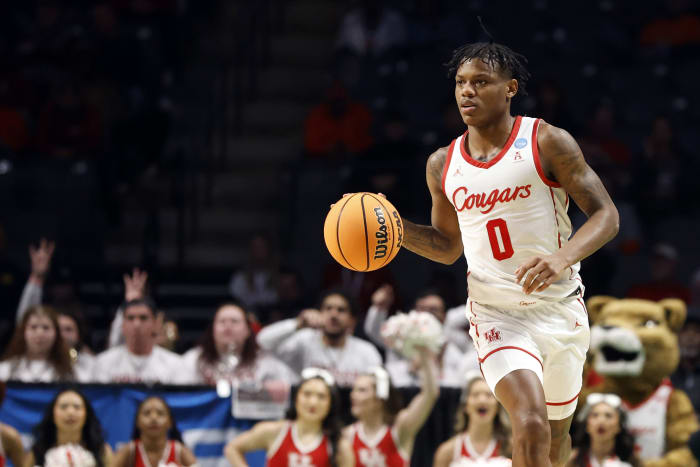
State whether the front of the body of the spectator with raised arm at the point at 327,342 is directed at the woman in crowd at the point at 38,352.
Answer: no

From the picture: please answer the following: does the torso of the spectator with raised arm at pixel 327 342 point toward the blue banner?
no

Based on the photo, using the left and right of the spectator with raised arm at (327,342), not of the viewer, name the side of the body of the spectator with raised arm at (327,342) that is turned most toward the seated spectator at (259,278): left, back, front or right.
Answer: back

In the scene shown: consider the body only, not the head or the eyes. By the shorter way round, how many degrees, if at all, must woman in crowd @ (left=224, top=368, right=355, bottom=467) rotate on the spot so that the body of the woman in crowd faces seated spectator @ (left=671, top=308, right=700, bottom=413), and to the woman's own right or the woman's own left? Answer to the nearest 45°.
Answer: approximately 90° to the woman's own left

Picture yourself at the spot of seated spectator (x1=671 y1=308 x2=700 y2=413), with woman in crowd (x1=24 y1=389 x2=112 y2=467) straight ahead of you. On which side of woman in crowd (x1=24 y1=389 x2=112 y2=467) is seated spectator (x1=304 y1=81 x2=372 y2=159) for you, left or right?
right

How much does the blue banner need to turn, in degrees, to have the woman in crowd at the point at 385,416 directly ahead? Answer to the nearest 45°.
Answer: approximately 90° to its left

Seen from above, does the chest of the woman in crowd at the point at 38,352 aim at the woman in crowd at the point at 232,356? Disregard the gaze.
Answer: no

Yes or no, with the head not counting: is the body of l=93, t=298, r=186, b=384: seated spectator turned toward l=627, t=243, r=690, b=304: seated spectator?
no

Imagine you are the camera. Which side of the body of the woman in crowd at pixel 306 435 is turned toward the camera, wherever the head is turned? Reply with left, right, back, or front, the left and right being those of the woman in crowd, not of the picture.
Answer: front

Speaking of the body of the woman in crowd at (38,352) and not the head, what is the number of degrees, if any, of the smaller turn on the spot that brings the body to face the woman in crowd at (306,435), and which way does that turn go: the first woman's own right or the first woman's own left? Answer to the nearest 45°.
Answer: approximately 45° to the first woman's own left

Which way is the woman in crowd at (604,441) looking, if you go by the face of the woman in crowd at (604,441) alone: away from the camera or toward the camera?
toward the camera

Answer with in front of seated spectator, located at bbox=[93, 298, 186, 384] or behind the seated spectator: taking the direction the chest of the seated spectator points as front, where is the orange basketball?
in front

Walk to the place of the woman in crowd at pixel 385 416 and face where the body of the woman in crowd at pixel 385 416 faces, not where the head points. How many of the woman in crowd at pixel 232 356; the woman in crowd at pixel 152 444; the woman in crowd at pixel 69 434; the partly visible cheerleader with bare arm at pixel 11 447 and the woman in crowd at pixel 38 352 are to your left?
0

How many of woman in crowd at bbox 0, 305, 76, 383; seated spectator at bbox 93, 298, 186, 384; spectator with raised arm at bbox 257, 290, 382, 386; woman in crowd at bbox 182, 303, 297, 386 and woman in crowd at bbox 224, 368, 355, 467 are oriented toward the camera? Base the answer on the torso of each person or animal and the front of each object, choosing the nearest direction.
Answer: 5

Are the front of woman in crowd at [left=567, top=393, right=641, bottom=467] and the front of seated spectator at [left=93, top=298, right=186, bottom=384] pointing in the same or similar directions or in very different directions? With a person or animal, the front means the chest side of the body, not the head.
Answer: same or similar directions

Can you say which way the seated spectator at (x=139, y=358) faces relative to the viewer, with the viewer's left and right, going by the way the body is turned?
facing the viewer
